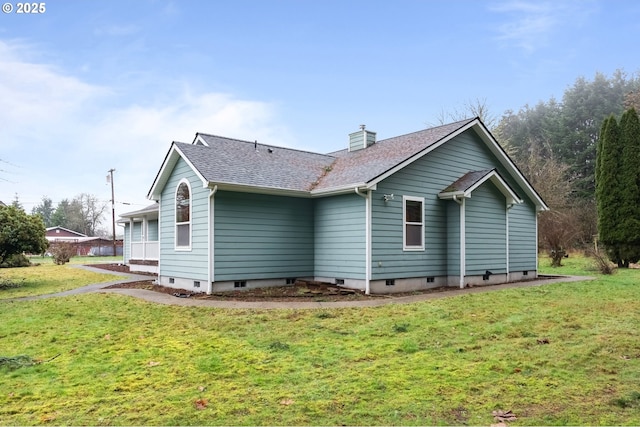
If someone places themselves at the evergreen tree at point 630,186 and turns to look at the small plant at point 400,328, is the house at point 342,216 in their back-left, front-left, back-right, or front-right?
front-right

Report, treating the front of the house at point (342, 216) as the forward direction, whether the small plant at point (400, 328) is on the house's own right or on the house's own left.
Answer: on the house's own left

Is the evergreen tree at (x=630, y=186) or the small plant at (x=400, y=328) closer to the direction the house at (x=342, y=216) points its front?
the small plant

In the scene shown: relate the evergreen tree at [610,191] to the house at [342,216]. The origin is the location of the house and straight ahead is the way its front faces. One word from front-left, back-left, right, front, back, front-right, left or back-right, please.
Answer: back

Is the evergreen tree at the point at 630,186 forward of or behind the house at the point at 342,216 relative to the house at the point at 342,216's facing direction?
behind

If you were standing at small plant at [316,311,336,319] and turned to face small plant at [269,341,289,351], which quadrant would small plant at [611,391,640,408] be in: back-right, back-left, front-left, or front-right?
front-left

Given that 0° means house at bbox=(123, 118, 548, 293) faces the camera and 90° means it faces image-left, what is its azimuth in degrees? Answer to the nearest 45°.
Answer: approximately 45°

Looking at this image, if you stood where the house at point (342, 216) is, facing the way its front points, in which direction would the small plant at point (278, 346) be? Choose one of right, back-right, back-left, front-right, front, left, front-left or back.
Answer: front-left

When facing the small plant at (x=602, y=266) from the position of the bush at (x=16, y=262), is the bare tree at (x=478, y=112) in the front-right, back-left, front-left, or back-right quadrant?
front-left

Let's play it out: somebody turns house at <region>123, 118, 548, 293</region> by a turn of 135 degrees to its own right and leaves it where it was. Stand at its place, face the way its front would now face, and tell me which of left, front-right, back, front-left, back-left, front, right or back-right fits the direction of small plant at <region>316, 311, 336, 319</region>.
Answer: back

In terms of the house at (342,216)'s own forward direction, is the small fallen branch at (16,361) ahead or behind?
ahead
